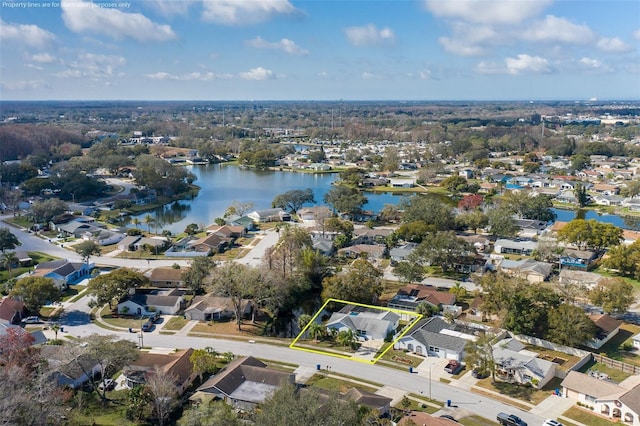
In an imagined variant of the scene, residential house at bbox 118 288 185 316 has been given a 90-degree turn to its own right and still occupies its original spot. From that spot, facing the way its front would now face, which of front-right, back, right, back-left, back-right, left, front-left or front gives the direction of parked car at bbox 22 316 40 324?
front

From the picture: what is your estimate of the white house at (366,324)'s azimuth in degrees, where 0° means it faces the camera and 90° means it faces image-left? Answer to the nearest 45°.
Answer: approximately 45°

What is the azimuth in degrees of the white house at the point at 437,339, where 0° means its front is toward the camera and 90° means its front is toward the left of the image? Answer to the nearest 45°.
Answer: approximately 45°

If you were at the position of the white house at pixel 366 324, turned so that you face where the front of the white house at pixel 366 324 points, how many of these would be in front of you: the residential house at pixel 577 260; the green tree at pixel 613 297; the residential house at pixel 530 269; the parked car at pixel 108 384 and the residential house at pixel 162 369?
2

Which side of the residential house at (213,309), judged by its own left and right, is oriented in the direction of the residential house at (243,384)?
front

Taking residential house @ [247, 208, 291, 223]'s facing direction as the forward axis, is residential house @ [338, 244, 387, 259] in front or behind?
in front

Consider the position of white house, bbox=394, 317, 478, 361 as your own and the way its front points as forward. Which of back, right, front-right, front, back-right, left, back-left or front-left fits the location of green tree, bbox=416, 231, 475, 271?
back-right

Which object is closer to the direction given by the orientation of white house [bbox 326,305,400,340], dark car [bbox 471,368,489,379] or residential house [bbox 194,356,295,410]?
the residential house

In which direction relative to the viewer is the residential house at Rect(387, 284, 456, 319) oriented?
away from the camera

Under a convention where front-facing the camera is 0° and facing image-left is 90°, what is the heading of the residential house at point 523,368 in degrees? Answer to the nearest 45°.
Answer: approximately 45°

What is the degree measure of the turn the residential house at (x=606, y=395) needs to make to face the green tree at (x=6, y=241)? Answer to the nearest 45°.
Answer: approximately 45° to its right

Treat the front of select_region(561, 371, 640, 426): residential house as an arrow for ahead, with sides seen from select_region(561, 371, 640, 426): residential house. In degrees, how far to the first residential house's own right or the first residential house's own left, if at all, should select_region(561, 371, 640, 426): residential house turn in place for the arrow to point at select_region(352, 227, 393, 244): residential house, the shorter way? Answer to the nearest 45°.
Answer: approximately 90° to the first residential house's own right

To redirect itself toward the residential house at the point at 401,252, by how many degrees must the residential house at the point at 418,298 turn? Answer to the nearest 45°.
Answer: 0° — it already faces it

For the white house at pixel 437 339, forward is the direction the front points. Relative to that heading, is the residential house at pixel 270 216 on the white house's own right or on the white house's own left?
on the white house's own right

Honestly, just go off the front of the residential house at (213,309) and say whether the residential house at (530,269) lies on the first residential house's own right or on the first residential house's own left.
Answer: on the first residential house's own left
